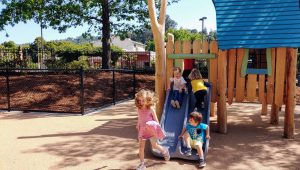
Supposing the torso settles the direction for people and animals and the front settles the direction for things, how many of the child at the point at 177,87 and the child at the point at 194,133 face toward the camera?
2

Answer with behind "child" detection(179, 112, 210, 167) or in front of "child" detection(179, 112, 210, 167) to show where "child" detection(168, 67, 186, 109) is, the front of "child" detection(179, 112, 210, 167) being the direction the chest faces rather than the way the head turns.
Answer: behind

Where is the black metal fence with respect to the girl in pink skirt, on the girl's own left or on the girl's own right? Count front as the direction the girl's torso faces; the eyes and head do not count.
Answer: on the girl's own right

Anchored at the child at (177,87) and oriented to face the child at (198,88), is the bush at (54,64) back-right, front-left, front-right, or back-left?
back-left

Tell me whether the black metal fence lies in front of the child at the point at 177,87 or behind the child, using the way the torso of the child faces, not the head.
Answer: behind

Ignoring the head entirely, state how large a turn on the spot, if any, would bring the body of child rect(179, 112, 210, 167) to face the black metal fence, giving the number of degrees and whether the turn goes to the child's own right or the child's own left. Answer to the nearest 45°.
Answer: approximately 135° to the child's own right

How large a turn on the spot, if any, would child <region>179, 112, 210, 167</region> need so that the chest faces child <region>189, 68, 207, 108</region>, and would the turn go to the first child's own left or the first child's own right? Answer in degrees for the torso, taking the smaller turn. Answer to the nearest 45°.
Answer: approximately 180°

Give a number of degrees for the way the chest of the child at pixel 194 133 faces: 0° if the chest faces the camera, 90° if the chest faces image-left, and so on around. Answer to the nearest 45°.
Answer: approximately 0°
